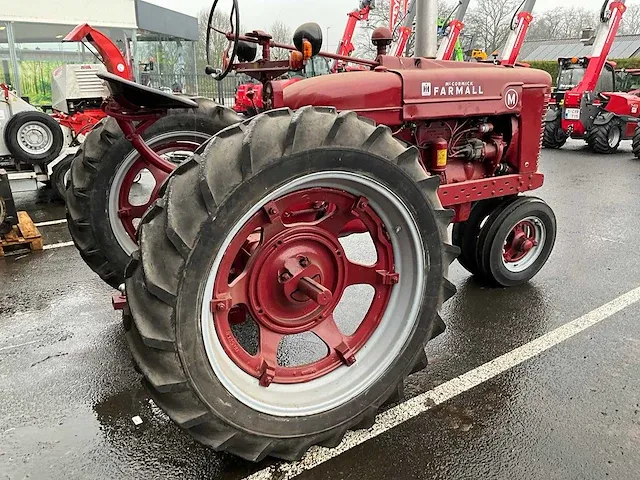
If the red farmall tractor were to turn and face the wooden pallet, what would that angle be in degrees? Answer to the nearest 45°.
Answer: approximately 90° to its left

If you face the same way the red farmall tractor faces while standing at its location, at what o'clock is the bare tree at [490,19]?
The bare tree is roughly at 11 o'clock from the red farmall tractor.

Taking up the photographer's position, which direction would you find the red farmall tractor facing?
facing away from the viewer and to the right of the viewer
